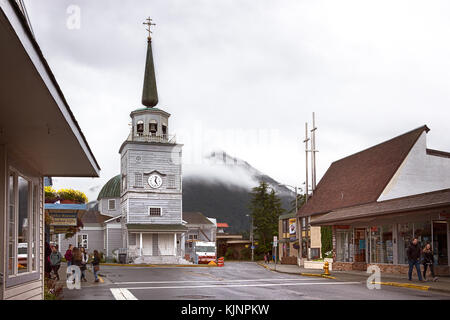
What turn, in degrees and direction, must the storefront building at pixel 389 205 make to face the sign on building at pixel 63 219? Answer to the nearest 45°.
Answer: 0° — it already faces it

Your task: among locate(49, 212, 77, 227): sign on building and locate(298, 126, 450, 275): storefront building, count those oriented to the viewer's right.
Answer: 0

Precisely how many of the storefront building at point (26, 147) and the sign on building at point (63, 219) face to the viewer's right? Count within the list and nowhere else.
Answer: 1

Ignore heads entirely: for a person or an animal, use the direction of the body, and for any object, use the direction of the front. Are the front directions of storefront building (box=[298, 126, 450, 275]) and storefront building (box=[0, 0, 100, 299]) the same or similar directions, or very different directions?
very different directions

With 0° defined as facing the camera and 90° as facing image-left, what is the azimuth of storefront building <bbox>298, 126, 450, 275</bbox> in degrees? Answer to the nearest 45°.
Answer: approximately 45°

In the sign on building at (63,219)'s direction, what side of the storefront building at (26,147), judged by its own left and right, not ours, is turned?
left

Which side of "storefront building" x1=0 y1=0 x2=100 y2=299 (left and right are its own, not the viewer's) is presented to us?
right

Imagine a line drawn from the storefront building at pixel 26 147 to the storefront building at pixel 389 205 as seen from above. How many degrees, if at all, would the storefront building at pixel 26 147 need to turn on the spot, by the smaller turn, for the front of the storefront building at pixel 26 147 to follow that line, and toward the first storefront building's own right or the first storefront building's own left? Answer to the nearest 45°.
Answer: approximately 45° to the first storefront building's own left

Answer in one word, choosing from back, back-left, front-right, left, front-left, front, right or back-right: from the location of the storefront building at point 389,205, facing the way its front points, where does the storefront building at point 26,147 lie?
front-left

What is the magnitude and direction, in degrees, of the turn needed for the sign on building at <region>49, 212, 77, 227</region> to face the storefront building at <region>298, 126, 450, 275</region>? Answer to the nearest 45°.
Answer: approximately 135° to its left

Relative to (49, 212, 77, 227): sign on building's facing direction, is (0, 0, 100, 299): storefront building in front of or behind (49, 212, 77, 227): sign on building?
in front
